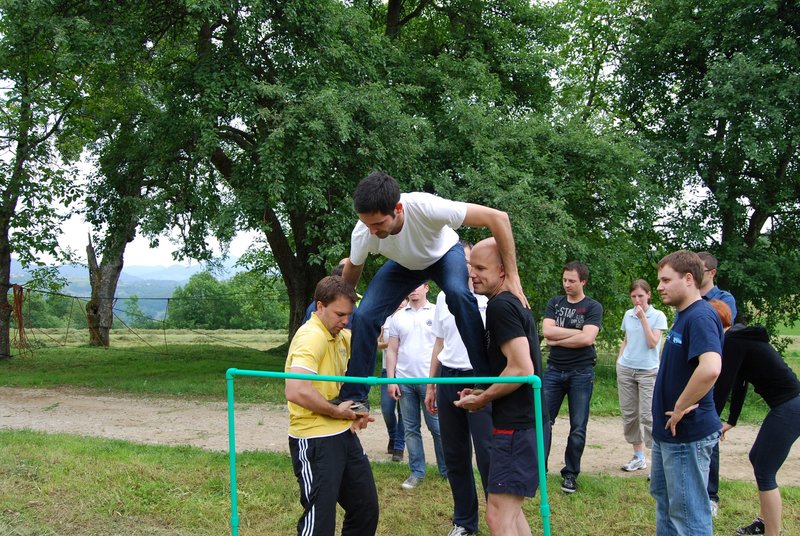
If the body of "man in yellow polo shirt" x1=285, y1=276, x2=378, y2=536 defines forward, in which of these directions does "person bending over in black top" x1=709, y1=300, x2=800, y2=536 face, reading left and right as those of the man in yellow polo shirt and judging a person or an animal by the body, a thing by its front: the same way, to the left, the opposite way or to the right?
the opposite way

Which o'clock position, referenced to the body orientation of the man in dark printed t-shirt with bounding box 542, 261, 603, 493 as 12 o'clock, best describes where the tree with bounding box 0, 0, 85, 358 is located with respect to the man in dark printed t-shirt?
The tree is roughly at 4 o'clock from the man in dark printed t-shirt.

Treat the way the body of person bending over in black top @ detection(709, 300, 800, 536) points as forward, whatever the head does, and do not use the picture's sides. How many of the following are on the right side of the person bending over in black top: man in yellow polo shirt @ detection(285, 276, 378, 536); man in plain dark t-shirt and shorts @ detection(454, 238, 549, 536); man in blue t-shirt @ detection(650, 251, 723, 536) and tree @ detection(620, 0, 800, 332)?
1

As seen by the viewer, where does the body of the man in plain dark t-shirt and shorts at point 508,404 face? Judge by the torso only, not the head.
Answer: to the viewer's left

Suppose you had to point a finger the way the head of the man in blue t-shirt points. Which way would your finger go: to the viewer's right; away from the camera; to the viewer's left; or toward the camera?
to the viewer's left

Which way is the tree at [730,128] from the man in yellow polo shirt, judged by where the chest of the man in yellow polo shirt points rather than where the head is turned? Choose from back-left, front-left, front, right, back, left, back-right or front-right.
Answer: left

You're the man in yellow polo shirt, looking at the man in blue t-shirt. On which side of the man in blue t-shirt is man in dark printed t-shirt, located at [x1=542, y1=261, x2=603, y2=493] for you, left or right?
left

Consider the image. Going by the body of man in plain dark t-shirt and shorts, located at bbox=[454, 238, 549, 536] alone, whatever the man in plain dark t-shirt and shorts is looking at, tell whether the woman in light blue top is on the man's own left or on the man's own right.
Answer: on the man's own right

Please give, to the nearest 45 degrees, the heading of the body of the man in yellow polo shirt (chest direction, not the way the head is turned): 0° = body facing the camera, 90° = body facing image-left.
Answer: approximately 315°

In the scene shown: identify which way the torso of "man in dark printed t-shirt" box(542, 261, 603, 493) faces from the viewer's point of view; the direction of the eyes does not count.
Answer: toward the camera

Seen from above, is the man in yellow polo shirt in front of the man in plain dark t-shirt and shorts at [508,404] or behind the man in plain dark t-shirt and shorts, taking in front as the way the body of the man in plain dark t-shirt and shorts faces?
in front

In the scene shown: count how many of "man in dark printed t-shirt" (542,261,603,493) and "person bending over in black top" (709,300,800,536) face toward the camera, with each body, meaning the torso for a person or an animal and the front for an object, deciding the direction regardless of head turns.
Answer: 1

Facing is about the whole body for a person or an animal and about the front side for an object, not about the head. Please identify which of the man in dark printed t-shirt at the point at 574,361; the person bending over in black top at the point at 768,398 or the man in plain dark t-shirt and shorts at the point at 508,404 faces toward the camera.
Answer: the man in dark printed t-shirt at the point at 574,361

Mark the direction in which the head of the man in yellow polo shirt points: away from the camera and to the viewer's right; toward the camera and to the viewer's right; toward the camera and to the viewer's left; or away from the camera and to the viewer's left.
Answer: toward the camera and to the viewer's right
